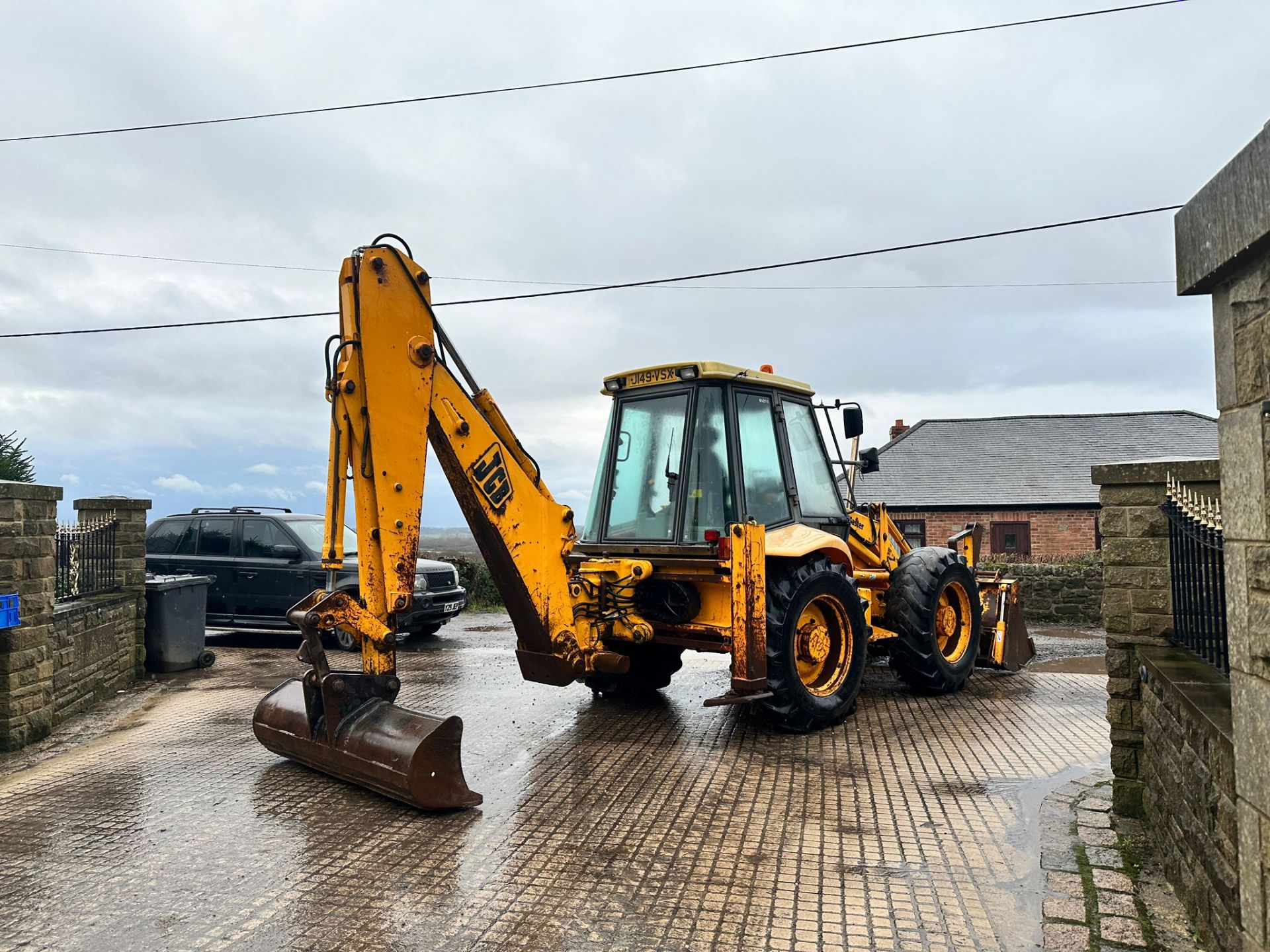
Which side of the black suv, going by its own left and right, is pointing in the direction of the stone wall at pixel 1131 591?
front

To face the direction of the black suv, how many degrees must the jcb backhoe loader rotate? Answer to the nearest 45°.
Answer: approximately 90° to its left

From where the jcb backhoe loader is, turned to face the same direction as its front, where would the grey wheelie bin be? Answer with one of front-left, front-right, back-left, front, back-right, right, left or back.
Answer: left

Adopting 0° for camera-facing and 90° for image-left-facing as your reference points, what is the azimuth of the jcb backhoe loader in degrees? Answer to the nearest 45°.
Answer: approximately 225°

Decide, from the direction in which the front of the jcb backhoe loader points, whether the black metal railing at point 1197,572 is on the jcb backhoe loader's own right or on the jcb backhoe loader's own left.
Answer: on the jcb backhoe loader's own right

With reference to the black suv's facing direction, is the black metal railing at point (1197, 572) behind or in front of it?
in front

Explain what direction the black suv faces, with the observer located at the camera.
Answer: facing the viewer and to the right of the viewer

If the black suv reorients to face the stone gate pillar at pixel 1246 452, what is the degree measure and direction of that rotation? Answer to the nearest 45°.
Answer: approximately 45° to its right

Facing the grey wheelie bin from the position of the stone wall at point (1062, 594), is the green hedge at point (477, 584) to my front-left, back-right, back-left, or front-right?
front-right

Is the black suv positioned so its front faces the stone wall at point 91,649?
no

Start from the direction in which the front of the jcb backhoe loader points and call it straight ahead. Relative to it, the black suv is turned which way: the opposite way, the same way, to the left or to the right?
to the right

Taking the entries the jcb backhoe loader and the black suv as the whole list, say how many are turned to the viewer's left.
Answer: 0

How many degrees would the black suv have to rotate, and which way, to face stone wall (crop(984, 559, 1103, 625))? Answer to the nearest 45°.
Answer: approximately 45° to its left

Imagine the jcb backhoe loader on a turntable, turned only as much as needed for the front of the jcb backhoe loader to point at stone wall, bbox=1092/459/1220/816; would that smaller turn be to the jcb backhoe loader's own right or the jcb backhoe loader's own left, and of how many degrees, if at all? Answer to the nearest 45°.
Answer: approximately 90° to the jcb backhoe loader's own right
